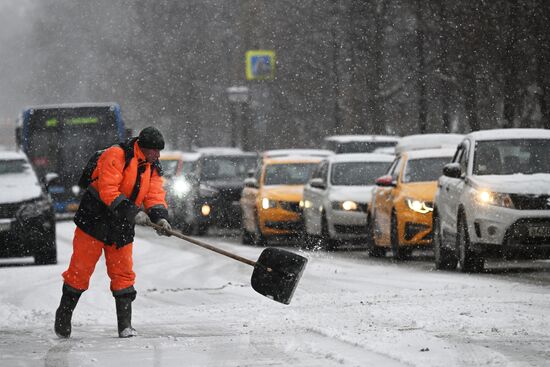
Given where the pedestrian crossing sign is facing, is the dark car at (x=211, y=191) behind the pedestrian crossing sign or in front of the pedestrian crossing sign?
in front

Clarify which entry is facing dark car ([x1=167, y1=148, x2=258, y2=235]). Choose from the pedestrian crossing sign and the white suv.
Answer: the pedestrian crossing sign

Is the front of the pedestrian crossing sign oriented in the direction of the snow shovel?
yes

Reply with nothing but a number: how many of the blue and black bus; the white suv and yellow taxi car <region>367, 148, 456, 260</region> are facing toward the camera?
3

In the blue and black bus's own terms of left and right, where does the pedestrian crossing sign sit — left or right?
on its left

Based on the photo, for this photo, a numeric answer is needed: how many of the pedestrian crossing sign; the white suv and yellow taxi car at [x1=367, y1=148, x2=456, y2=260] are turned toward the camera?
3

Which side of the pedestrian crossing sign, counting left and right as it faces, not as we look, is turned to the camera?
front

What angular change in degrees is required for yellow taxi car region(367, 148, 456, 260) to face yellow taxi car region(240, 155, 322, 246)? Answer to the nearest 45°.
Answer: approximately 135° to its right

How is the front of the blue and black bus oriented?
toward the camera

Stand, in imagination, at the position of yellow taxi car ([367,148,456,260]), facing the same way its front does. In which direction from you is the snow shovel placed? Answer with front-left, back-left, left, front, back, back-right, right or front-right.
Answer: front

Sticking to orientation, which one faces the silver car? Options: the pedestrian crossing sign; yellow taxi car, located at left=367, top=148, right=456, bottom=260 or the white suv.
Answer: the pedestrian crossing sign
